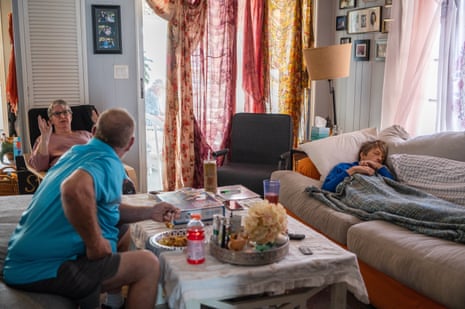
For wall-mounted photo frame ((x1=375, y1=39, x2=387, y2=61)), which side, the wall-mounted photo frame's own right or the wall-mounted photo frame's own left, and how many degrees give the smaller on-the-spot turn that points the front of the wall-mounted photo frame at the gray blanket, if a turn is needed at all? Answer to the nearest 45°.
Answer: approximately 45° to the wall-mounted photo frame's own left

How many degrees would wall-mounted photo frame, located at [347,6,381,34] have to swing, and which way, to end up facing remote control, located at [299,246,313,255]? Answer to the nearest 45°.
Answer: approximately 45° to its left

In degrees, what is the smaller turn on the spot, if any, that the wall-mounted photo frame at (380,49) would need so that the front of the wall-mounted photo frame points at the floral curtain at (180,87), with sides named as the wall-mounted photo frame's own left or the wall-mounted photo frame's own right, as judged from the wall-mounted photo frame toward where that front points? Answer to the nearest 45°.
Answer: approximately 45° to the wall-mounted photo frame's own right

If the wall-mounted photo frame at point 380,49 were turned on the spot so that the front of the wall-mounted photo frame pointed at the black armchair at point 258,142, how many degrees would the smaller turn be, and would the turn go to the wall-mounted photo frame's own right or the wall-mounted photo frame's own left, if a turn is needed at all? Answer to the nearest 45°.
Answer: approximately 45° to the wall-mounted photo frame's own right

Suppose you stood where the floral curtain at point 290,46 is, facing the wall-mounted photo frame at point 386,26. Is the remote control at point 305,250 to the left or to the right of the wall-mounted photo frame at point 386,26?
right

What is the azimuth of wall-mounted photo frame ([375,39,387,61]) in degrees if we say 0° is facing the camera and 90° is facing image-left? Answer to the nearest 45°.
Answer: approximately 45°
